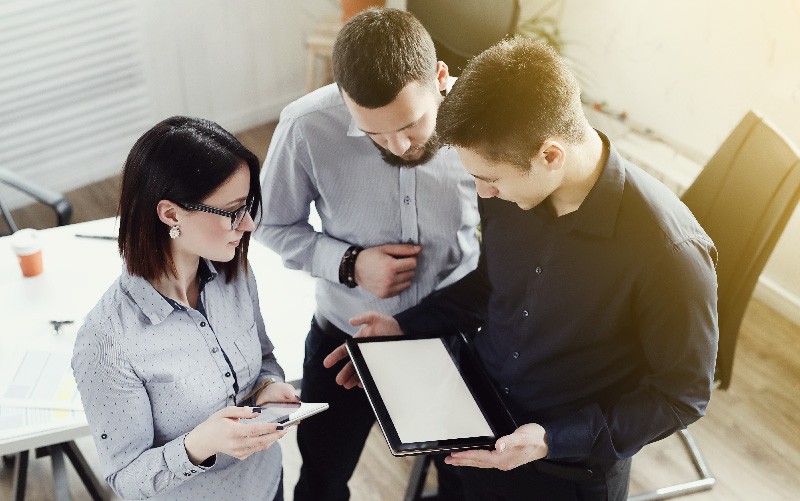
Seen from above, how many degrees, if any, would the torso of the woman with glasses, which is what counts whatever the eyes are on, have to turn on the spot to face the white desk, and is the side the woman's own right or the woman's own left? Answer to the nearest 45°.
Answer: approximately 135° to the woman's own left

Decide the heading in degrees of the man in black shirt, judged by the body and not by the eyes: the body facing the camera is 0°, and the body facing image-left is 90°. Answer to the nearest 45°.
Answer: approximately 45°

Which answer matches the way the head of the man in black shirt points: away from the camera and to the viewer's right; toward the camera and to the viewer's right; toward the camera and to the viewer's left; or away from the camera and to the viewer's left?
toward the camera and to the viewer's left

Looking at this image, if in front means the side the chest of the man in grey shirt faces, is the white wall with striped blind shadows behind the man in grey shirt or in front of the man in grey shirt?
behind

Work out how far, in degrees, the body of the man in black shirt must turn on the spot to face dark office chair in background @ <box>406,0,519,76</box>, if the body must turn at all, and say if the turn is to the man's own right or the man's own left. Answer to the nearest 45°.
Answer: approximately 135° to the man's own right

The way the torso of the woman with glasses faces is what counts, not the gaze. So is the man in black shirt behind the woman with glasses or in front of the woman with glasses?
in front

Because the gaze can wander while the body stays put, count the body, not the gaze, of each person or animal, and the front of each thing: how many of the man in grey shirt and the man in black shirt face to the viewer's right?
0

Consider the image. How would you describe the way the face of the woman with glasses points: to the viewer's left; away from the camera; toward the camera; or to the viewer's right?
to the viewer's right

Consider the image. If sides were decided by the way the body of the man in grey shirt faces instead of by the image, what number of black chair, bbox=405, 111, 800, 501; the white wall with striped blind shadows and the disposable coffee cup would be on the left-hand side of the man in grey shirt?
1

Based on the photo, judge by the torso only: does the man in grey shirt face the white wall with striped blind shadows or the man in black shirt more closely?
the man in black shirt

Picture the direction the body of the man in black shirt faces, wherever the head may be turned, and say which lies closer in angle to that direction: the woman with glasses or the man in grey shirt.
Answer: the woman with glasses

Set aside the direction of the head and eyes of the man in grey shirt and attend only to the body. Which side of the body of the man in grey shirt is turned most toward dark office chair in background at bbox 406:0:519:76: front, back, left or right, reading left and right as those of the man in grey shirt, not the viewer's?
back

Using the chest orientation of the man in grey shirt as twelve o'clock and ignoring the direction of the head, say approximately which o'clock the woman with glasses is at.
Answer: The woman with glasses is roughly at 1 o'clock from the man in grey shirt.
